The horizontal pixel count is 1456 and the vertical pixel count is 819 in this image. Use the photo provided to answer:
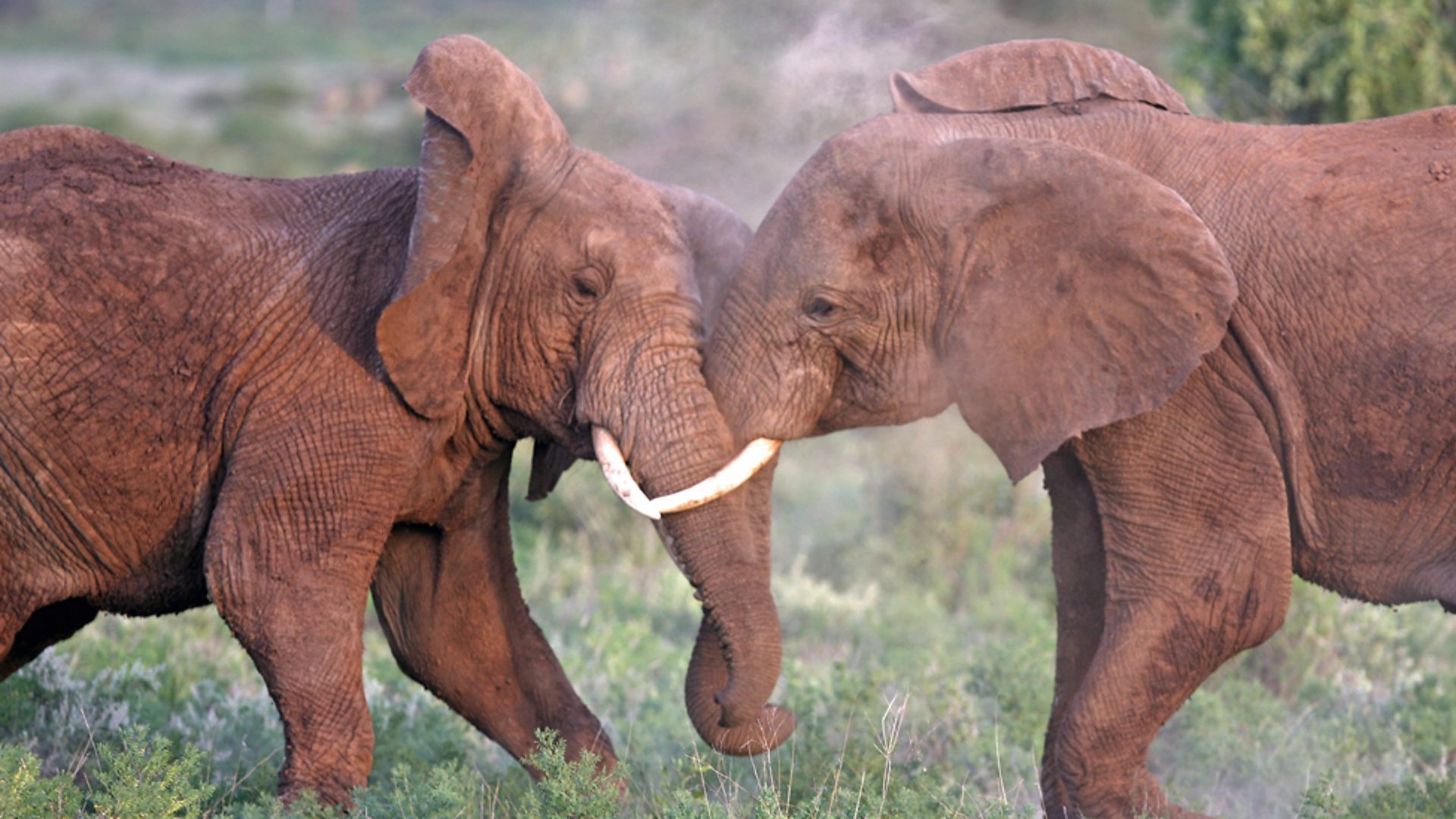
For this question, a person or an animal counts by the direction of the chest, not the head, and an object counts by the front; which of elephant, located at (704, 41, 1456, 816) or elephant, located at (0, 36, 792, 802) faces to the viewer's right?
elephant, located at (0, 36, 792, 802)

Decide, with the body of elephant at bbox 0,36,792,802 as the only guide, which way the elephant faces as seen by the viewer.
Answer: to the viewer's right

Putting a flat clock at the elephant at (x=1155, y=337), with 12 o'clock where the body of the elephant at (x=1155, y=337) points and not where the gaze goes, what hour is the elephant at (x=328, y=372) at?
the elephant at (x=328, y=372) is roughly at 12 o'clock from the elephant at (x=1155, y=337).

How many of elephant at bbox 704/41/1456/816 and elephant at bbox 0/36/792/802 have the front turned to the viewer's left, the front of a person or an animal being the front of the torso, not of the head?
1

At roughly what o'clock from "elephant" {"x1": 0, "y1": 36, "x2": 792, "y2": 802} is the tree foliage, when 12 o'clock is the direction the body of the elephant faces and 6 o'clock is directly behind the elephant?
The tree foliage is roughly at 11 o'clock from the elephant.

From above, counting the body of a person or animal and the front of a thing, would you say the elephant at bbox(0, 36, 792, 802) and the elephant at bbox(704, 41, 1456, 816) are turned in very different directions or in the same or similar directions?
very different directions

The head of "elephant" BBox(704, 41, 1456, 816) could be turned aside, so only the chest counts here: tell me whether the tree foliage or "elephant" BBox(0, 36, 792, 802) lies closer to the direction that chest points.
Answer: the elephant

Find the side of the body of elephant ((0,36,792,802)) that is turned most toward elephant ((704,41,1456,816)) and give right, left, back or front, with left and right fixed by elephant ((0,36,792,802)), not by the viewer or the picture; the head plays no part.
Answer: front

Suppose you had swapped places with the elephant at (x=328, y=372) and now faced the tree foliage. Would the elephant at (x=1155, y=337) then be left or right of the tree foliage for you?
right

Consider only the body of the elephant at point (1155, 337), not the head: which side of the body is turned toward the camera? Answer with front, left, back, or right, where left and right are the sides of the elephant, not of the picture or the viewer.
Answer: left

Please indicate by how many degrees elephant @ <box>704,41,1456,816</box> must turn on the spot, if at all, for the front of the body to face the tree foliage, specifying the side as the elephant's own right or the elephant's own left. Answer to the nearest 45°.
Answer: approximately 90° to the elephant's own right
